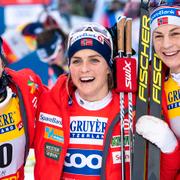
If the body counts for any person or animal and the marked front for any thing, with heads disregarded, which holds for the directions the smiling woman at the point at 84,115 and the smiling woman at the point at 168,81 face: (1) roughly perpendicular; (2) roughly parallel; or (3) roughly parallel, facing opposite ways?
roughly parallel

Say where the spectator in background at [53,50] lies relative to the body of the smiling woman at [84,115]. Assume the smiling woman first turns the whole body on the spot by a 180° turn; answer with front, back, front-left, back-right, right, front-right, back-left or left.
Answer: front

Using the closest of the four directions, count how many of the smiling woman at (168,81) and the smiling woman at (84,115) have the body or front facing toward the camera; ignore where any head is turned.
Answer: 2

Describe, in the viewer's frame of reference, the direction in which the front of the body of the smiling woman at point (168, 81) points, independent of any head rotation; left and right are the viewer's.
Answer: facing the viewer
